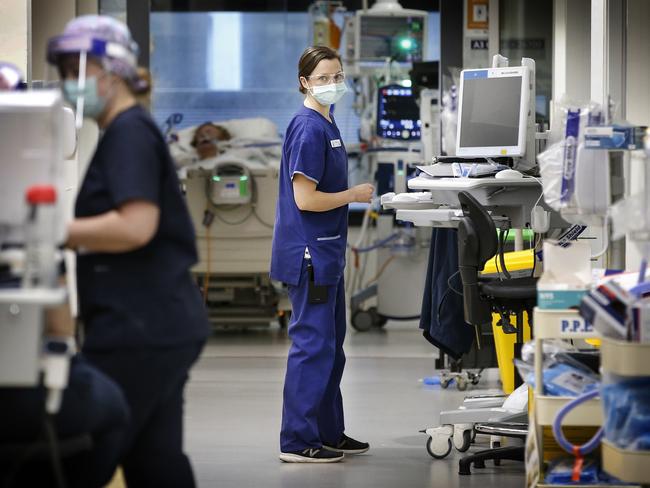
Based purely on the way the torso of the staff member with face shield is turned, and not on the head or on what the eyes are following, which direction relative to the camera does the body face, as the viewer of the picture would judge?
to the viewer's left

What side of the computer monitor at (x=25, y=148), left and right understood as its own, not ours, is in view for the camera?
back

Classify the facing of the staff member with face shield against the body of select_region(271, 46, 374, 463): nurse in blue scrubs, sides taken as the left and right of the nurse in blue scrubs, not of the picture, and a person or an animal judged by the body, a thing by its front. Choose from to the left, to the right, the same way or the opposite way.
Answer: the opposite way

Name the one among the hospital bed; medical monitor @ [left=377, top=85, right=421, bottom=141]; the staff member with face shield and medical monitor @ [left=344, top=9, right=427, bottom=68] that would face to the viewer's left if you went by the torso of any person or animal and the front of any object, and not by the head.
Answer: the staff member with face shield

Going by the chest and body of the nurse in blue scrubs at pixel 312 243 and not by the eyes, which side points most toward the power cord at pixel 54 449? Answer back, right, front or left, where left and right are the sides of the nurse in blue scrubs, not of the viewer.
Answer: right

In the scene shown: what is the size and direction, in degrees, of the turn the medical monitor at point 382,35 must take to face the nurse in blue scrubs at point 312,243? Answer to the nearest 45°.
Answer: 0° — it already faces them

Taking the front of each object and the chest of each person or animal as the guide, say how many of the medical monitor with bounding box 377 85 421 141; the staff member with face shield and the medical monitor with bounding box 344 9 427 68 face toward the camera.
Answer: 2
